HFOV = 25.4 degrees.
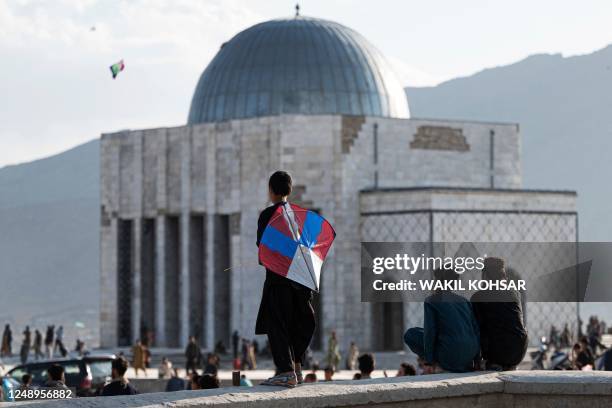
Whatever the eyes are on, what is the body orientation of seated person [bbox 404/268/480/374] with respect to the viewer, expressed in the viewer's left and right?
facing away from the viewer and to the left of the viewer

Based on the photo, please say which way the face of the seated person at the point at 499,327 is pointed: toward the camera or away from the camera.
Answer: away from the camera

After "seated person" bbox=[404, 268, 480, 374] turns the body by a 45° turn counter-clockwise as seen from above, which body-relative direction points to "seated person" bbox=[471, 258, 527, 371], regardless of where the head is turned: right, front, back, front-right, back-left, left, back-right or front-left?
back-right

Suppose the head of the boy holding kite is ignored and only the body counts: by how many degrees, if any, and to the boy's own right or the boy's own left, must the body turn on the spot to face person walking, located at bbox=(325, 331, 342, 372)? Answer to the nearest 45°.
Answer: approximately 45° to the boy's own right

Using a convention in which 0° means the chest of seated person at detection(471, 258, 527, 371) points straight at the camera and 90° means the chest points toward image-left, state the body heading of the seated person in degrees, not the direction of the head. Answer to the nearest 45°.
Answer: approximately 180°

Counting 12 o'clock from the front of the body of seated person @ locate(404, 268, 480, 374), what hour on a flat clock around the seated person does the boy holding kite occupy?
The boy holding kite is roughly at 9 o'clock from the seated person.

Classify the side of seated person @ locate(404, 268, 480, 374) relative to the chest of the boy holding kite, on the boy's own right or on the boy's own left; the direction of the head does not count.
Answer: on the boy's own right

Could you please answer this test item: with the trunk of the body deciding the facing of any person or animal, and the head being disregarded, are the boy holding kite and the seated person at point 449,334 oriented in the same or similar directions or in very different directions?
same or similar directions

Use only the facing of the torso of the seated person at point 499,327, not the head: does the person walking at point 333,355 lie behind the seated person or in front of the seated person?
in front

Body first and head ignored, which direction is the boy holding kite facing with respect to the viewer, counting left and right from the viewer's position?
facing away from the viewer and to the left of the viewer

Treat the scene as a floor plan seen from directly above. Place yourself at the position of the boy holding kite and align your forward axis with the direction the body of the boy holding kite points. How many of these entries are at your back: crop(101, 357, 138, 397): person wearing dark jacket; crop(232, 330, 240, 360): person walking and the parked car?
0

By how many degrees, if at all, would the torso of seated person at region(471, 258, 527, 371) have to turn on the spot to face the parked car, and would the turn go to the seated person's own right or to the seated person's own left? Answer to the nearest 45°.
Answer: approximately 45° to the seated person's own left

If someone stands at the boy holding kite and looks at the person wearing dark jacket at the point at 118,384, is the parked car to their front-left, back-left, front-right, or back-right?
front-right

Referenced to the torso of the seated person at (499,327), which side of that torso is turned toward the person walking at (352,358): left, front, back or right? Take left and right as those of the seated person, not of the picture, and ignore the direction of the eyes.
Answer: front
